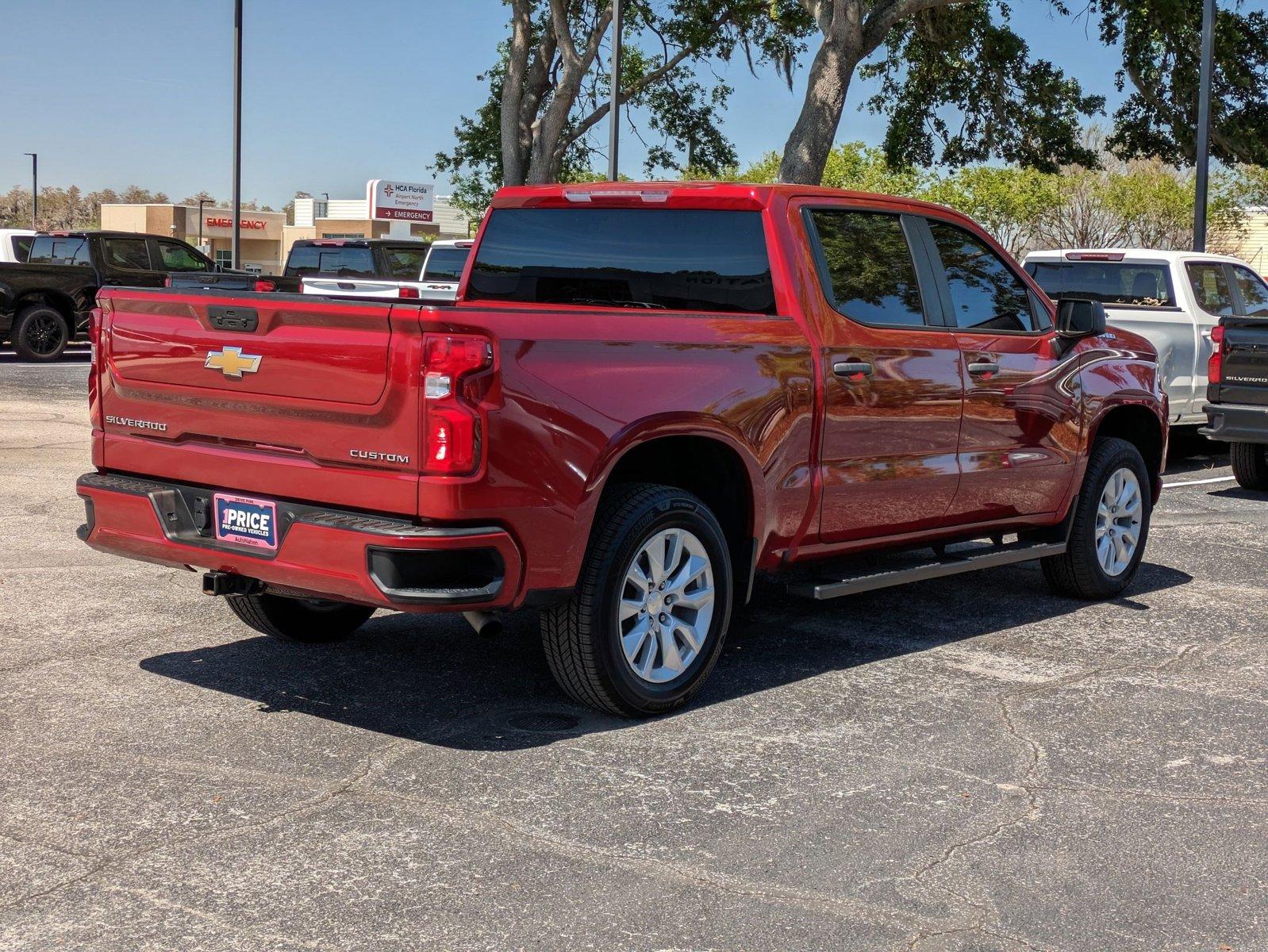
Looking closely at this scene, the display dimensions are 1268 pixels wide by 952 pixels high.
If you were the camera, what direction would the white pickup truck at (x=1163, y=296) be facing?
facing away from the viewer and to the right of the viewer

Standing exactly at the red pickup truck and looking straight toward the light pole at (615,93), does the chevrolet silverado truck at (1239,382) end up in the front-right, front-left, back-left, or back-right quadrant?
front-right

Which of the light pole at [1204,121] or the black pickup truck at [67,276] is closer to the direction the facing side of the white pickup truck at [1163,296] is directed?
the light pole

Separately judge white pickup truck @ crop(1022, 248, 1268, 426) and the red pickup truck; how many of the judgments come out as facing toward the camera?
0

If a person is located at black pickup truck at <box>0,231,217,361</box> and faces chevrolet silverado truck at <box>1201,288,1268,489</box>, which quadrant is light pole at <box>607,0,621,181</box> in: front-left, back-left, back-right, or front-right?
front-left

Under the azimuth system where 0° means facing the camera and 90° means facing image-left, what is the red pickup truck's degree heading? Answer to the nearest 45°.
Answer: approximately 225°

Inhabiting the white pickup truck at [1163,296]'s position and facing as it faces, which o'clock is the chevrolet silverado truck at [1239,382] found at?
The chevrolet silverado truck is roughly at 4 o'clock from the white pickup truck.

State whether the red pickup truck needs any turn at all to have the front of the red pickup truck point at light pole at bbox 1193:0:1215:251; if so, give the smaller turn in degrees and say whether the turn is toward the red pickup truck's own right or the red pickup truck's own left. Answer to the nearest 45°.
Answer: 0° — it already faces it

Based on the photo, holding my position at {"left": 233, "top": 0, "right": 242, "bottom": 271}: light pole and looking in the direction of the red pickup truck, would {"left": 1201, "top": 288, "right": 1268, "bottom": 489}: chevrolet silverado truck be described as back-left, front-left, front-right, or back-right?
front-left

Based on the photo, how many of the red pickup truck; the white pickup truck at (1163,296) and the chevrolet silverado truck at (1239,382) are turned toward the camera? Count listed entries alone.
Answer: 0

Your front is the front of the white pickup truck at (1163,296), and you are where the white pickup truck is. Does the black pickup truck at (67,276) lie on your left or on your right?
on your left

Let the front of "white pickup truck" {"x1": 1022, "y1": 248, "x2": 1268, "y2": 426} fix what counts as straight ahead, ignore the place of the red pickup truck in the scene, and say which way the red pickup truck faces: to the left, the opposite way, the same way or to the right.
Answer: the same way

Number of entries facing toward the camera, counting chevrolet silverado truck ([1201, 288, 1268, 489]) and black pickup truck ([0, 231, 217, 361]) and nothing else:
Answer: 0

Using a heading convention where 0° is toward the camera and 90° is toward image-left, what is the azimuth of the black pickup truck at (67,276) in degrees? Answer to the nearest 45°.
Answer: approximately 225°

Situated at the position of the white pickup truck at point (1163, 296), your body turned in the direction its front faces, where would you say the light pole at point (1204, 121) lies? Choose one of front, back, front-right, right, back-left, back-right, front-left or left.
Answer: front-left

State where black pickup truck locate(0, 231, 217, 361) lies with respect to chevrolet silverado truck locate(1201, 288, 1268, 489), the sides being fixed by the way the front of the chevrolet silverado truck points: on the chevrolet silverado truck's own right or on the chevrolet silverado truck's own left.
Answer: on the chevrolet silverado truck's own left

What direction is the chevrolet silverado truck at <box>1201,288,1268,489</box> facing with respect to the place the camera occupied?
facing away from the viewer and to the right of the viewer

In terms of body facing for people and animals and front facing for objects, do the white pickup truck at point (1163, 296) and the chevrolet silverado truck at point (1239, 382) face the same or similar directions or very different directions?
same or similar directions
